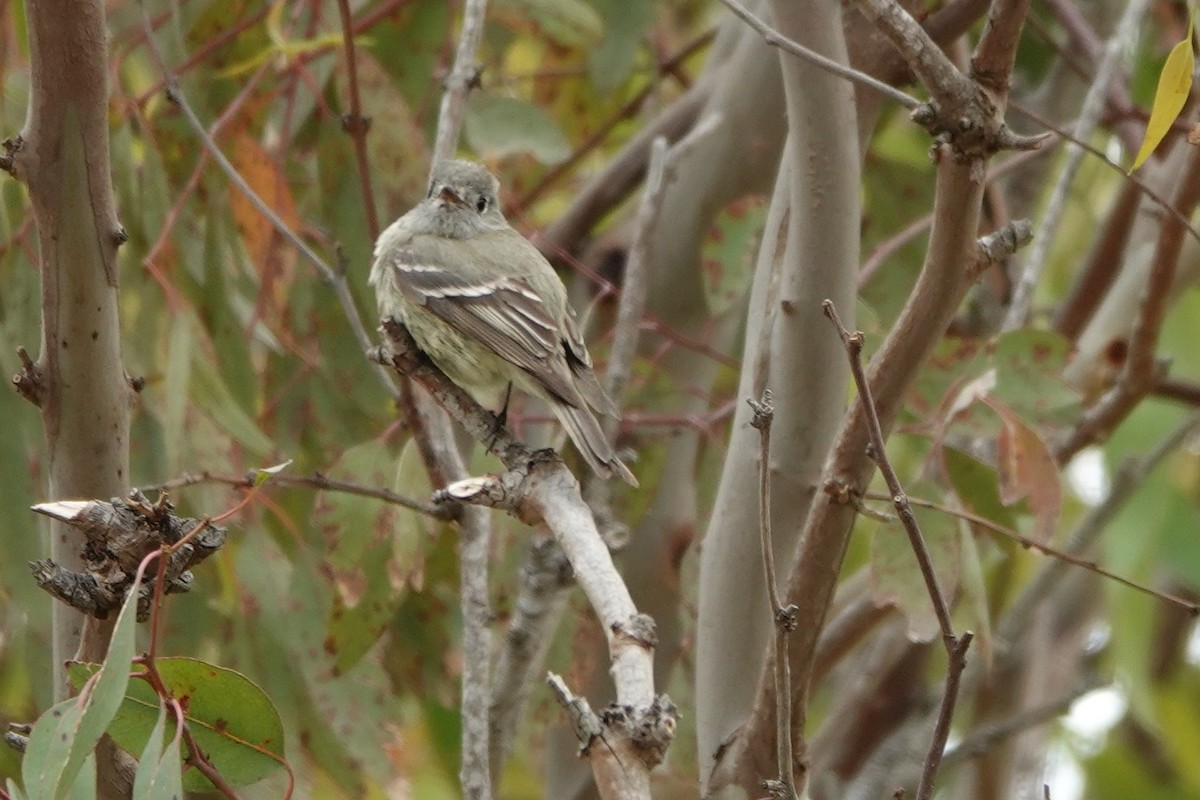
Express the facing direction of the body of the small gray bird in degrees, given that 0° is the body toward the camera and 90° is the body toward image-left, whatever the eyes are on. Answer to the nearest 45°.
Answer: approximately 90°
